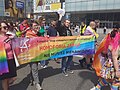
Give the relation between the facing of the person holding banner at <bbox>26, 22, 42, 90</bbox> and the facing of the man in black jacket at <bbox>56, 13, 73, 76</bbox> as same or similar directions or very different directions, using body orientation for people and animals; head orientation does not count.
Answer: same or similar directions

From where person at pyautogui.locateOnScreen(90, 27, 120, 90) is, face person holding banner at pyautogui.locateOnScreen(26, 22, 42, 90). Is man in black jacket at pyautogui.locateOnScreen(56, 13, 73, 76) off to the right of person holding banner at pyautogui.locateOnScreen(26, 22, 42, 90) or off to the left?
right

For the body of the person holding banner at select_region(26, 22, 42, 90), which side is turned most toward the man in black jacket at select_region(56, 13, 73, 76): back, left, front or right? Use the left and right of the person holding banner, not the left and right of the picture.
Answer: left

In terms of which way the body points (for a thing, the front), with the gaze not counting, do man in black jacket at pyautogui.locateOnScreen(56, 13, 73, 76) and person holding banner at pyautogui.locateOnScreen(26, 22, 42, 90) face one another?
no

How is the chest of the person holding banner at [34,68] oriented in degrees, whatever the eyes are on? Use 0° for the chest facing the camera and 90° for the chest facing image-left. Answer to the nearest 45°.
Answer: approximately 315°

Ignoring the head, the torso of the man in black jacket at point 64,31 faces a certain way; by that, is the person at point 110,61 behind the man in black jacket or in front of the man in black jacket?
in front

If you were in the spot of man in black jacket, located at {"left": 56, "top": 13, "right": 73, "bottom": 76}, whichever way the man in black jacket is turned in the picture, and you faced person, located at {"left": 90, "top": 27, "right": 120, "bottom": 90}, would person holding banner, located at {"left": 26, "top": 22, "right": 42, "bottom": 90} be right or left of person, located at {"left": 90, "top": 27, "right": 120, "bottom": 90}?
right

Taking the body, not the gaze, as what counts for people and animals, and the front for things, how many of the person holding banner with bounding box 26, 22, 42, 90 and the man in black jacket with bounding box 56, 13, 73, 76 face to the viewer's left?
0
